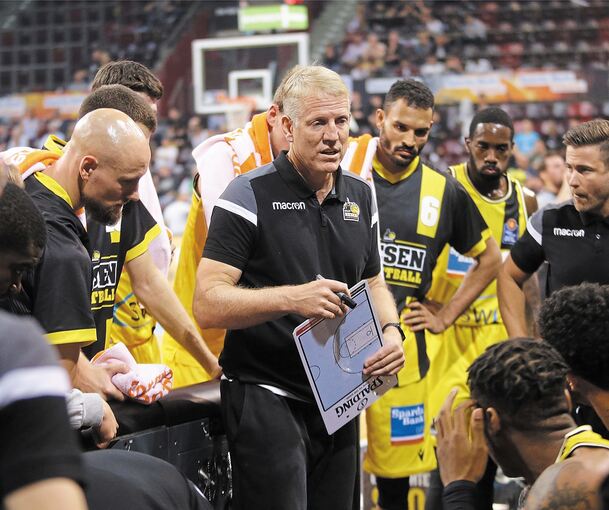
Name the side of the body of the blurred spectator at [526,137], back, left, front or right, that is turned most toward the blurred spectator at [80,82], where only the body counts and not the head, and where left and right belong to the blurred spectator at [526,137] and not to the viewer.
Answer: right

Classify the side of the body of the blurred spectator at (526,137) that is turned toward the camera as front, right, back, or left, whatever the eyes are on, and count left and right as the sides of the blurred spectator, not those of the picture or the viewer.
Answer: front

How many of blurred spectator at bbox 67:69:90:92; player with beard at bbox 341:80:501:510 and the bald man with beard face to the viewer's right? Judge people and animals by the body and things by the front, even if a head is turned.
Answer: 1

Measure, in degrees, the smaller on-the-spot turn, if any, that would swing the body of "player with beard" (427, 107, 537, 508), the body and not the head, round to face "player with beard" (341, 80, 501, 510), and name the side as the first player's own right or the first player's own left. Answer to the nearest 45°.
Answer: approximately 45° to the first player's own right

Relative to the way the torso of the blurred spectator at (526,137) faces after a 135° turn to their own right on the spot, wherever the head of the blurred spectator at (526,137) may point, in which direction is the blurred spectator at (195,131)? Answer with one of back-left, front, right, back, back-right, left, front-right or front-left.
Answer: front-left

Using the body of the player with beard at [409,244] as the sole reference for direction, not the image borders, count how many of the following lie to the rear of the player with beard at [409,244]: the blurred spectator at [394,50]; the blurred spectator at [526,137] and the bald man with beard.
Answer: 2

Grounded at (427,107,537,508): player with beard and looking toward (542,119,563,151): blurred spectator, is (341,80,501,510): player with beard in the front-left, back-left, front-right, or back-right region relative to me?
back-left

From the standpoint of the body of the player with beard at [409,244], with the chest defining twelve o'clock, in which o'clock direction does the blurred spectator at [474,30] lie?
The blurred spectator is roughly at 6 o'clock from the player with beard.

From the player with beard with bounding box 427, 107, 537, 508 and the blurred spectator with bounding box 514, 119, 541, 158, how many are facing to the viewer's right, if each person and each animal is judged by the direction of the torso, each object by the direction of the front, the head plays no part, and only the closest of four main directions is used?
0

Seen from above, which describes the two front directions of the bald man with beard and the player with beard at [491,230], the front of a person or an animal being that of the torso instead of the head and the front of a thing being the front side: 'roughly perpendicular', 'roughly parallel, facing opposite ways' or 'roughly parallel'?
roughly perpendicular

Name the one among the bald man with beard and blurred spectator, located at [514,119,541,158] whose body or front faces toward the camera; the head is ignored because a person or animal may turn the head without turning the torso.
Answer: the blurred spectator

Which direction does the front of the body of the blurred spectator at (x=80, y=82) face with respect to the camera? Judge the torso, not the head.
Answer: toward the camera

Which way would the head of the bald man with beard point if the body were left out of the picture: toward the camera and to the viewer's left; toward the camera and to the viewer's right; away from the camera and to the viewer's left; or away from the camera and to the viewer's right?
toward the camera and to the viewer's right

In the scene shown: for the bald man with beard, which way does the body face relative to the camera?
to the viewer's right

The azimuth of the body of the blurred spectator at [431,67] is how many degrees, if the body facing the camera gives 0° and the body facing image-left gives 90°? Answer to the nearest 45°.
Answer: approximately 0°
